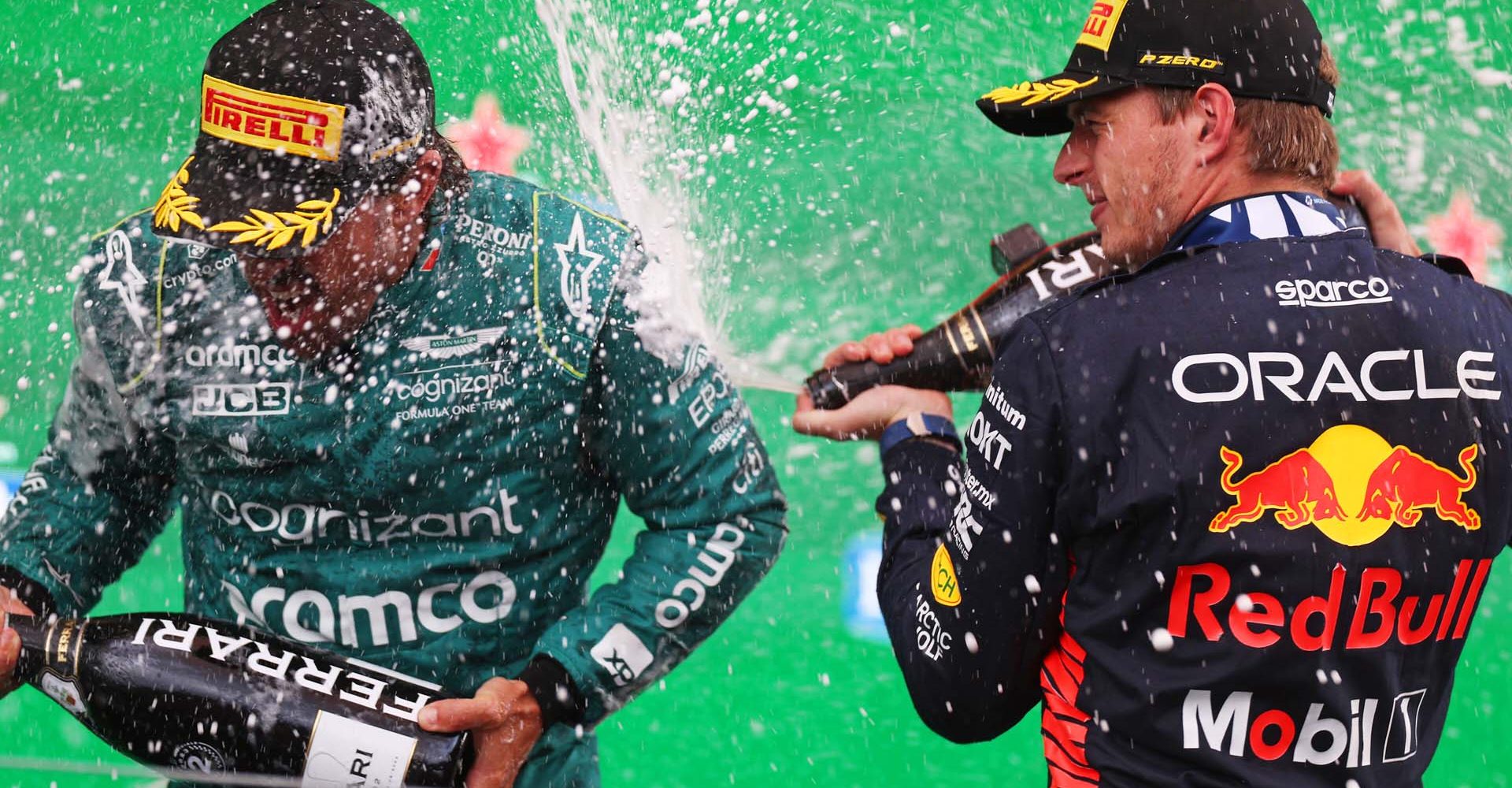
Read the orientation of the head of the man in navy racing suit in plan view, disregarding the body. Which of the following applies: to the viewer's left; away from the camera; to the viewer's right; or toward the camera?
to the viewer's left

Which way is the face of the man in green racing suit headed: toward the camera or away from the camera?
toward the camera

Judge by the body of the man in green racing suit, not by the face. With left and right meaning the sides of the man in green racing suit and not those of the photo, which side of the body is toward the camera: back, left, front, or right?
front

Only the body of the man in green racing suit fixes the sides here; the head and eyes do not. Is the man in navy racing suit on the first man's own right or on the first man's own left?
on the first man's own left
